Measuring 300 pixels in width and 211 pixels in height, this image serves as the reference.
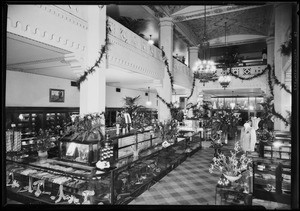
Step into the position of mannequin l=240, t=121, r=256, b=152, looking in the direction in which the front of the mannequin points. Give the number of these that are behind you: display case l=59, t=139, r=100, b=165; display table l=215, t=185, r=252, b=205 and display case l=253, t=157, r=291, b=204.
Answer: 0

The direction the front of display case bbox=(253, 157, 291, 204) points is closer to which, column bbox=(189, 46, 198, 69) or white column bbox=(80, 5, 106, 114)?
the white column

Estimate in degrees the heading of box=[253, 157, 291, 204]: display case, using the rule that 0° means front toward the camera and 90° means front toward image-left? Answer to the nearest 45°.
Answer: approximately 45°

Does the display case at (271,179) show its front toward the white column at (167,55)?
no

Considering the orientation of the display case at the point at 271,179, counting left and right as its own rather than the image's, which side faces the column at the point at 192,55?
right

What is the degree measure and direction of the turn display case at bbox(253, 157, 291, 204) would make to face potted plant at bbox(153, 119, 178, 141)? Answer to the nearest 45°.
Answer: approximately 90° to its right

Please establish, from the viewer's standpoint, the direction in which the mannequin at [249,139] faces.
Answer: facing the viewer and to the left of the viewer

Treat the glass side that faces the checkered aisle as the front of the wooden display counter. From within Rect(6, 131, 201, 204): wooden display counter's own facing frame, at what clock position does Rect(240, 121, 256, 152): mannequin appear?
The mannequin is roughly at 10 o'clock from the wooden display counter.

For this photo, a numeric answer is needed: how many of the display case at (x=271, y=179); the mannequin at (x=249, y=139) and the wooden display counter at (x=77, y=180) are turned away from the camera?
0

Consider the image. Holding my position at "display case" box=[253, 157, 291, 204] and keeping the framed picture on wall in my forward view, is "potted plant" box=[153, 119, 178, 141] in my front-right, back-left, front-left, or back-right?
front-right

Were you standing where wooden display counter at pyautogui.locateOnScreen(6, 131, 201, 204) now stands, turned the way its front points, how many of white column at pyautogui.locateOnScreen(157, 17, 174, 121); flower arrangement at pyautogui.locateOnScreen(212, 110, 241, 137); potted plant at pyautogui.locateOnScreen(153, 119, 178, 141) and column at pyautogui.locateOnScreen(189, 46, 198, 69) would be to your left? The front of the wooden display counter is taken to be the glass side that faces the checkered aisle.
4

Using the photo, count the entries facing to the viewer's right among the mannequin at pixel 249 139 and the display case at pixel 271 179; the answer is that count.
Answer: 0

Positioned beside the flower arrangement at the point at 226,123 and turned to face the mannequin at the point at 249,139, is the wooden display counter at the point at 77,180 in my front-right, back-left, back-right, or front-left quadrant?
front-right

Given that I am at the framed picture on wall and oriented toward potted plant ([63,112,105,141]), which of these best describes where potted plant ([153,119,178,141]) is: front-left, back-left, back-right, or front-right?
front-left

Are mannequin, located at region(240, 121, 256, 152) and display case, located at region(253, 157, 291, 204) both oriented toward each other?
no

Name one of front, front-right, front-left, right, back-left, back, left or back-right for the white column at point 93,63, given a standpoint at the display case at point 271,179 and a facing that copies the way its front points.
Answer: front-right
